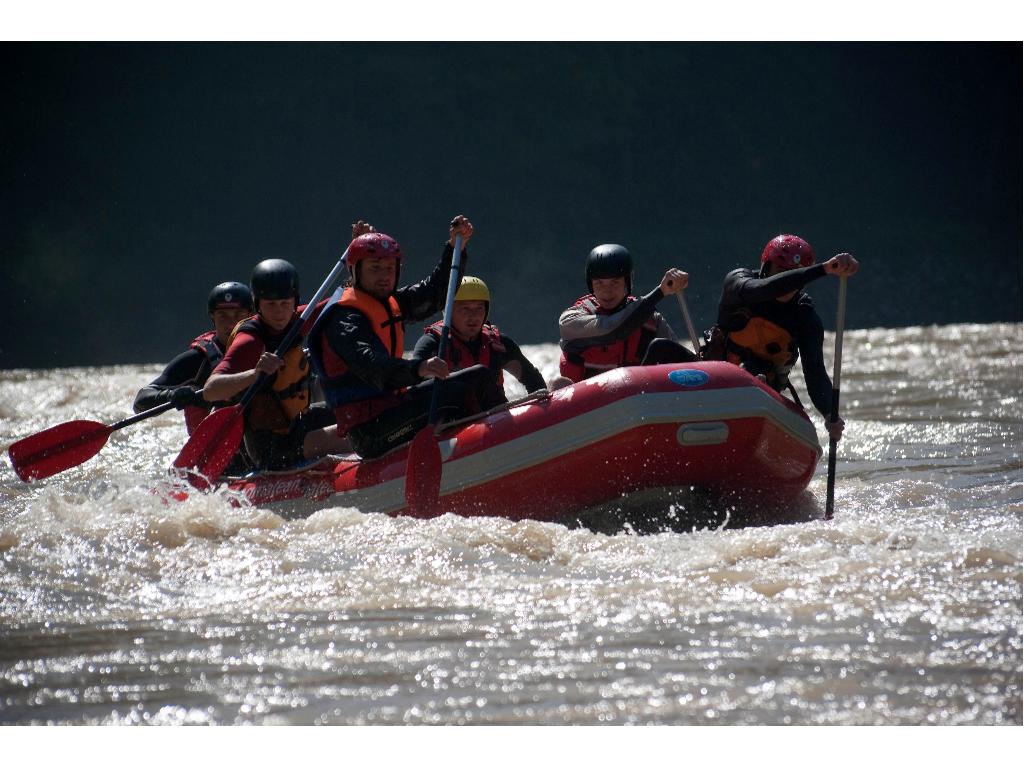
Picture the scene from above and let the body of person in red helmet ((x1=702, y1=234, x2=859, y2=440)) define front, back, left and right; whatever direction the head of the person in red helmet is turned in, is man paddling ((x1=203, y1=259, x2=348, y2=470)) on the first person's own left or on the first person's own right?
on the first person's own right

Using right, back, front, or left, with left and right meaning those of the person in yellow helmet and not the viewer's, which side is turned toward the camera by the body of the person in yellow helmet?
front

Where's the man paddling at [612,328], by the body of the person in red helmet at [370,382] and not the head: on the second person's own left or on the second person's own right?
on the second person's own left
